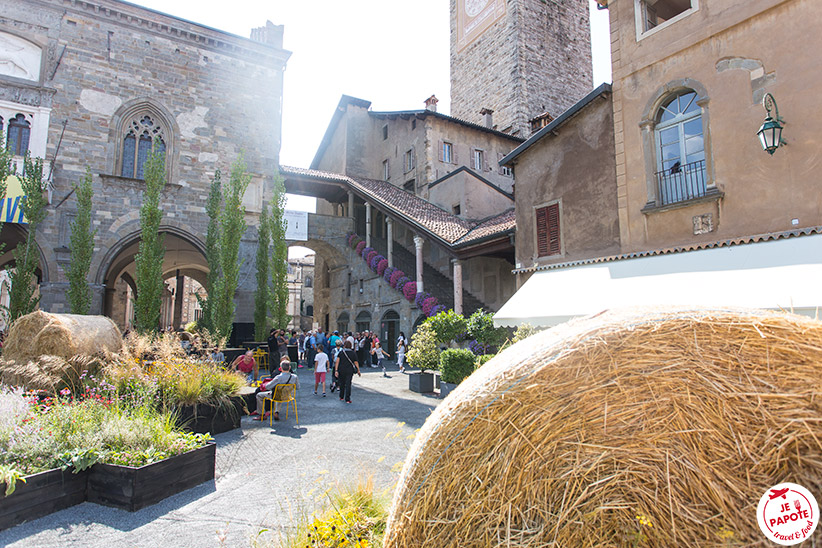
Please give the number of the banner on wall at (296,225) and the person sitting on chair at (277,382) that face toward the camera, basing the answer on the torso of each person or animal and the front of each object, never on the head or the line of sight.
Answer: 1

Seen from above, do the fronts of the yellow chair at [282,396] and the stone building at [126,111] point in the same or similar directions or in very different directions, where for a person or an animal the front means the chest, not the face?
very different directions

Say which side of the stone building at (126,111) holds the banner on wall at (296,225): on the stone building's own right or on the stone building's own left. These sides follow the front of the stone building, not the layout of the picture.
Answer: on the stone building's own left

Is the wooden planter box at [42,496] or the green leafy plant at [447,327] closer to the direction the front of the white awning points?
the wooden planter box
